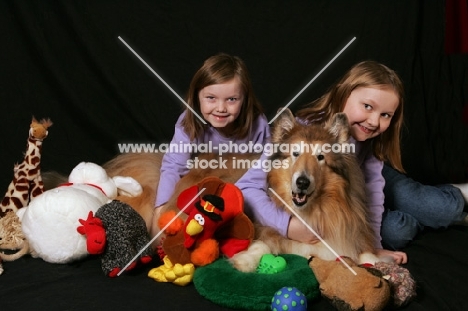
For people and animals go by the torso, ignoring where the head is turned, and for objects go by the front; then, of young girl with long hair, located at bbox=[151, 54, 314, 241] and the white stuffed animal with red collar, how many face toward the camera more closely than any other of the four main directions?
1

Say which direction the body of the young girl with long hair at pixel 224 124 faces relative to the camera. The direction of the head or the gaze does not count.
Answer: toward the camera

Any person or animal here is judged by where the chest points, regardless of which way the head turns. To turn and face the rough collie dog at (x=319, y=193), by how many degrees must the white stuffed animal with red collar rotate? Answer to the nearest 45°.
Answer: approximately 45° to its right

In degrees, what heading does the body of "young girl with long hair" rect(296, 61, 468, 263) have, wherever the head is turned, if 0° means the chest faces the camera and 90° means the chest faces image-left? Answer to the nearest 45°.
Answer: approximately 45°

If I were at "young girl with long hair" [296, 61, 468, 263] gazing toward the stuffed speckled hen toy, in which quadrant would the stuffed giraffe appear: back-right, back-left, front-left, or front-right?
front-right

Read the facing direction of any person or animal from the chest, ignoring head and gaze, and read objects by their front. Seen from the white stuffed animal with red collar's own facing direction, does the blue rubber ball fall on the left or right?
on its right

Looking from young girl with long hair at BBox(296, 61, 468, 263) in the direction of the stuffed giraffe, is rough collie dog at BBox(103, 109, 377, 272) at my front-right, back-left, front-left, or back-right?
front-left

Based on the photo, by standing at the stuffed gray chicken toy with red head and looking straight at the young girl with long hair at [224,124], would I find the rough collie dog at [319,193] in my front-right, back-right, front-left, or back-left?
front-right

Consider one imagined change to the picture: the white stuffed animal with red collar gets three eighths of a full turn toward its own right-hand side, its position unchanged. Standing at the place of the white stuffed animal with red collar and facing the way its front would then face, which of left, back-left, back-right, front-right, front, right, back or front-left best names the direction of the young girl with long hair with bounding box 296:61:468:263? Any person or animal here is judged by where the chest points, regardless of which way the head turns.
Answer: left

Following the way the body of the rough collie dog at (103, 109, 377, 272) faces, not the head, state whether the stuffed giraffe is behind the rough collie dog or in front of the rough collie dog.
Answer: behind

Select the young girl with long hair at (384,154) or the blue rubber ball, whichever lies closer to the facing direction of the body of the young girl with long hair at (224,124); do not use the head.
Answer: the blue rubber ball

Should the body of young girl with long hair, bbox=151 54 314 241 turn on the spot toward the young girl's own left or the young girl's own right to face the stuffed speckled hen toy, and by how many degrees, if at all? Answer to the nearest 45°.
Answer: approximately 45° to the young girl's own right

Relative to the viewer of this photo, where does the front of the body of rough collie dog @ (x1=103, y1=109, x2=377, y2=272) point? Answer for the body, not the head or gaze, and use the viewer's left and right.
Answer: facing the viewer and to the right of the viewer
